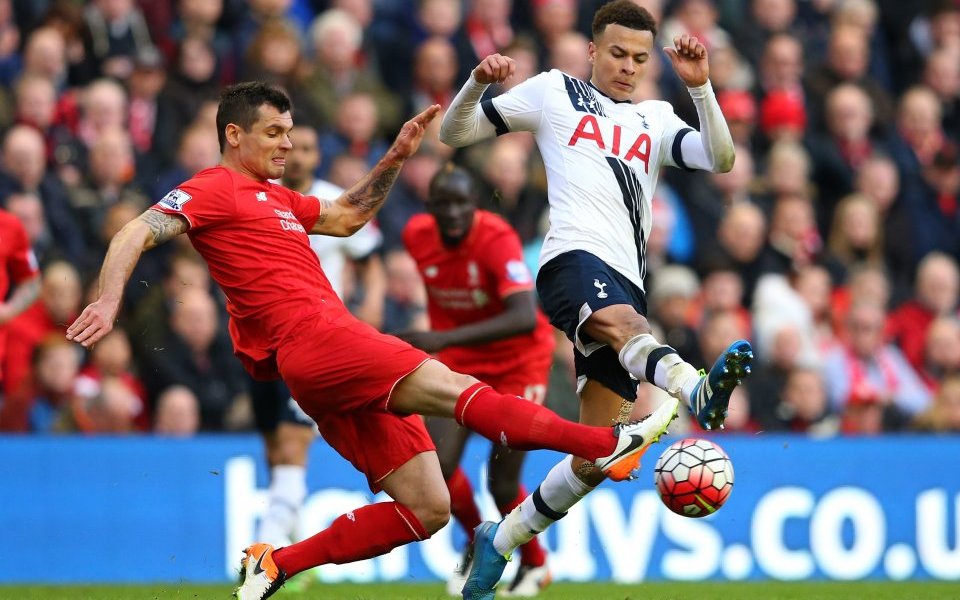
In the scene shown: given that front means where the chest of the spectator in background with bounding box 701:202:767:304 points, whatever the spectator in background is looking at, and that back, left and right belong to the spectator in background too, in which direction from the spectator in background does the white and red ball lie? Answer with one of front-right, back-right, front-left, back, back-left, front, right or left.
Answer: front

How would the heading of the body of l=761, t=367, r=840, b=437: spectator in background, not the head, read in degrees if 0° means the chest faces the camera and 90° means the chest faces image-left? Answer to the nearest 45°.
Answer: approximately 0°

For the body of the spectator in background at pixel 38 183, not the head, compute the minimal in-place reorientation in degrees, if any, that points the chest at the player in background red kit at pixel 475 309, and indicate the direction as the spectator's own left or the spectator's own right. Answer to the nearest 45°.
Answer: approximately 45° to the spectator's own left

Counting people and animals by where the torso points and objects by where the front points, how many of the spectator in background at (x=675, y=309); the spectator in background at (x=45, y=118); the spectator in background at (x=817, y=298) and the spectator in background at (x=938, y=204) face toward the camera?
4

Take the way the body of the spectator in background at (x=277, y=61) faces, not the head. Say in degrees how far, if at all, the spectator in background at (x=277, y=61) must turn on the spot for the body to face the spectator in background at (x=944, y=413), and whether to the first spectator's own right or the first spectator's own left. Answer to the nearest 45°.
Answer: approximately 90° to the first spectator's own left

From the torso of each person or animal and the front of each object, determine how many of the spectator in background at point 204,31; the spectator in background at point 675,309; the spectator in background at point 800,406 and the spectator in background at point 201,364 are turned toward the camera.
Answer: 4

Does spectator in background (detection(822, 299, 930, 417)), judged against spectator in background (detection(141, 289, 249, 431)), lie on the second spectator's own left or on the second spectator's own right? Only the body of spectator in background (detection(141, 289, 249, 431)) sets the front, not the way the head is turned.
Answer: on the second spectator's own left

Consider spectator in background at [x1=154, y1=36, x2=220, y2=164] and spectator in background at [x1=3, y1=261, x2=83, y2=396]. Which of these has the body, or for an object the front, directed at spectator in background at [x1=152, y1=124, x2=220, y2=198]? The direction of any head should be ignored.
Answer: spectator in background at [x1=154, y1=36, x2=220, y2=164]

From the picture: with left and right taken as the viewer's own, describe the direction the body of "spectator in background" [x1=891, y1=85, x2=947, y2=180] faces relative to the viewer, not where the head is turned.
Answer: facing the viewer

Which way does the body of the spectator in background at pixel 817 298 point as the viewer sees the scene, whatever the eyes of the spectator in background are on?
toward the camera

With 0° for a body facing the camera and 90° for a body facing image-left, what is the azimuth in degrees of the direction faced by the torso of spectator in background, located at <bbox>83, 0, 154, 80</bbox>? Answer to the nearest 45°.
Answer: approximately 0°

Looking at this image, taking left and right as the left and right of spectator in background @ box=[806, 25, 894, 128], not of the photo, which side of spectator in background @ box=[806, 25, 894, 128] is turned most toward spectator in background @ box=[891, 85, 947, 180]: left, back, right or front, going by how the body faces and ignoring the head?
front
